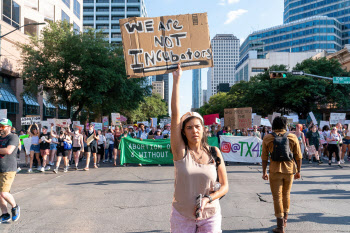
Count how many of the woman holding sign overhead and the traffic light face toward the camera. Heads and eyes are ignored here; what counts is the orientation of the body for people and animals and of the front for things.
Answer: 2

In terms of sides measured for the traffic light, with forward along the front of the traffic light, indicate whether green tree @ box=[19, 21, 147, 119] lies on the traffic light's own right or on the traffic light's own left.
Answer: on the traffic light's own right

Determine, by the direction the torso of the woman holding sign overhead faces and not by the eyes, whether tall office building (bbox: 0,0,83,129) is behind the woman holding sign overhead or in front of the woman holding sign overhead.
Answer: behind

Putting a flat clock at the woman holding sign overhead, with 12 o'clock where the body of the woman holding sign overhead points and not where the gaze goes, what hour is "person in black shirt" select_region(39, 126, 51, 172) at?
The person in black shirt is roughly at 5 o'clock from the woman holding sign overhead.

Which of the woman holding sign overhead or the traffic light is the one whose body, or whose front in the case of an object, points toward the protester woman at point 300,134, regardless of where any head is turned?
the traffic light

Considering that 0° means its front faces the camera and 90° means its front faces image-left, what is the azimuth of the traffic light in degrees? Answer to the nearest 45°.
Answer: approximately 0°
